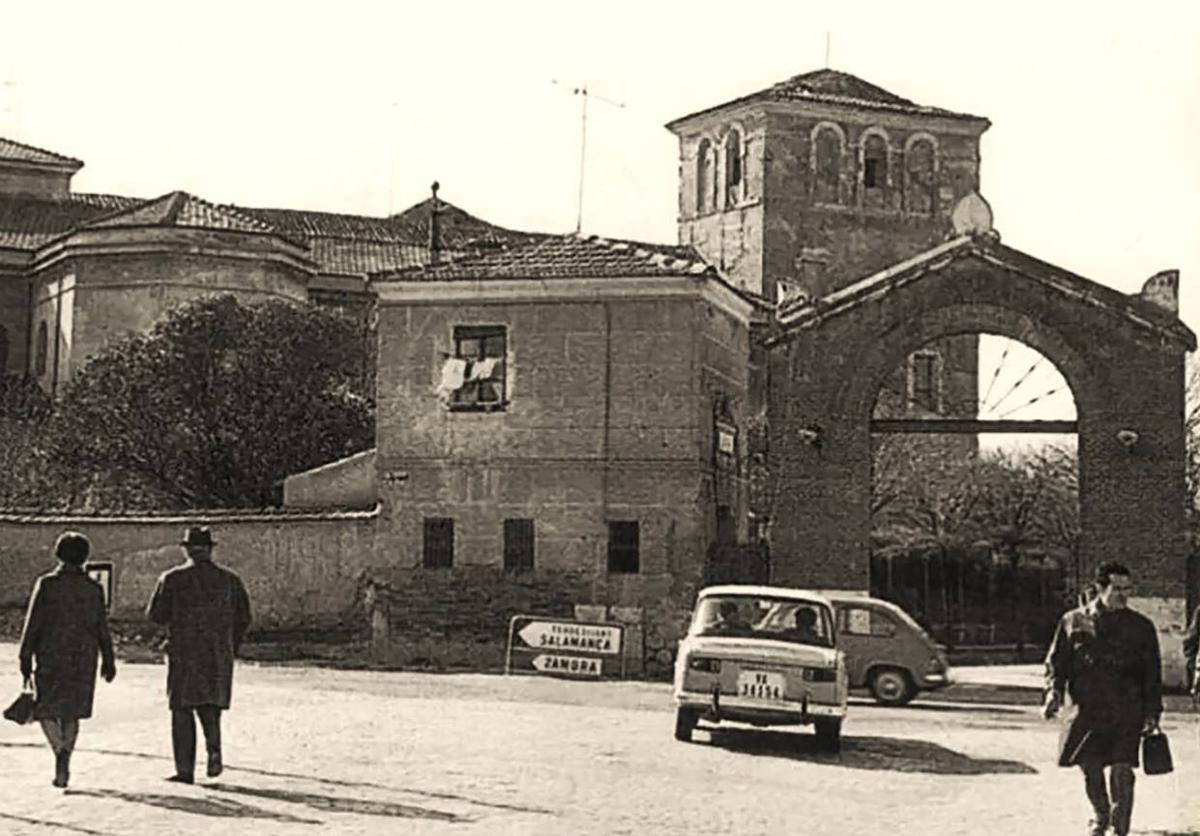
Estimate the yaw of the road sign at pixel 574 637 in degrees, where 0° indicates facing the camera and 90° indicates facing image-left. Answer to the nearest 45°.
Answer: approximately 0°

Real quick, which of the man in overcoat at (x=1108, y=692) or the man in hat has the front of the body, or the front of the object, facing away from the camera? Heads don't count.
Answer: the man in hat

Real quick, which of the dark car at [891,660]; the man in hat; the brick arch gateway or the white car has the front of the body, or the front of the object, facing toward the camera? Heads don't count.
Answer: the brick arch gateway

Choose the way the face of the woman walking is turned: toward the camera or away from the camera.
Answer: away from the camera

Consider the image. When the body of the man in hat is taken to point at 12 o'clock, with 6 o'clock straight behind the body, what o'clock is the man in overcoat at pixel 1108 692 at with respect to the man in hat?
The man in overcoat is roughly at 4 o'clock from the man in hat.

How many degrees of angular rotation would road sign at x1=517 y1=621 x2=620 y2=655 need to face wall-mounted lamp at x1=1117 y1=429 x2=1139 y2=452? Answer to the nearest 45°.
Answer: approximately 90° to its left

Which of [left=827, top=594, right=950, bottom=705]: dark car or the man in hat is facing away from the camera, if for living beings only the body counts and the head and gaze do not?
the man in hat

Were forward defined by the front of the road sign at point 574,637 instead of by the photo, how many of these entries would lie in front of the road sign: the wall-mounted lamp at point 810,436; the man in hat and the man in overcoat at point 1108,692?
2

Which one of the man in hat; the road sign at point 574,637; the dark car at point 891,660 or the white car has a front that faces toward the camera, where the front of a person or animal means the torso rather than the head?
the road sign

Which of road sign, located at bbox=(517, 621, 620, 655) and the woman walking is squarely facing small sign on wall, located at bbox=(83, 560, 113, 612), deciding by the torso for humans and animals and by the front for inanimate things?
the woman walking

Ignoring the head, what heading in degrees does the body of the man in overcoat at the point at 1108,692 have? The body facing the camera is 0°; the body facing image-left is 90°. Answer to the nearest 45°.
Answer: approximately 0°

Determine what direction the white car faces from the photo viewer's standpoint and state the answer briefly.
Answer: facing away from the viewer

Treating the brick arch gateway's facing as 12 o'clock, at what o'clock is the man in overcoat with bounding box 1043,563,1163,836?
The man in overcoat is roughly at 12 o'clock from the brick arch gateway.

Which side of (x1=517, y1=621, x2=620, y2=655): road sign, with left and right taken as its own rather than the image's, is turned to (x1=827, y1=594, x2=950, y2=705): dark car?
left

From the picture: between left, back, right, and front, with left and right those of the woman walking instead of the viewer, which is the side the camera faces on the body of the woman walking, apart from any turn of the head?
back
